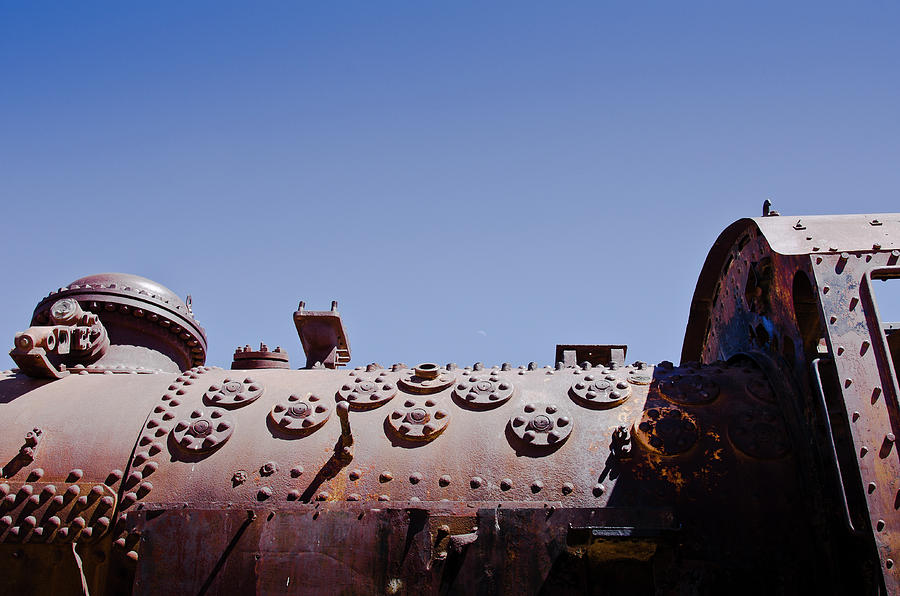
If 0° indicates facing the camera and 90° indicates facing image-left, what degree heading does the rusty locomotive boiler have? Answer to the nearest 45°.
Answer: approximately 90°
